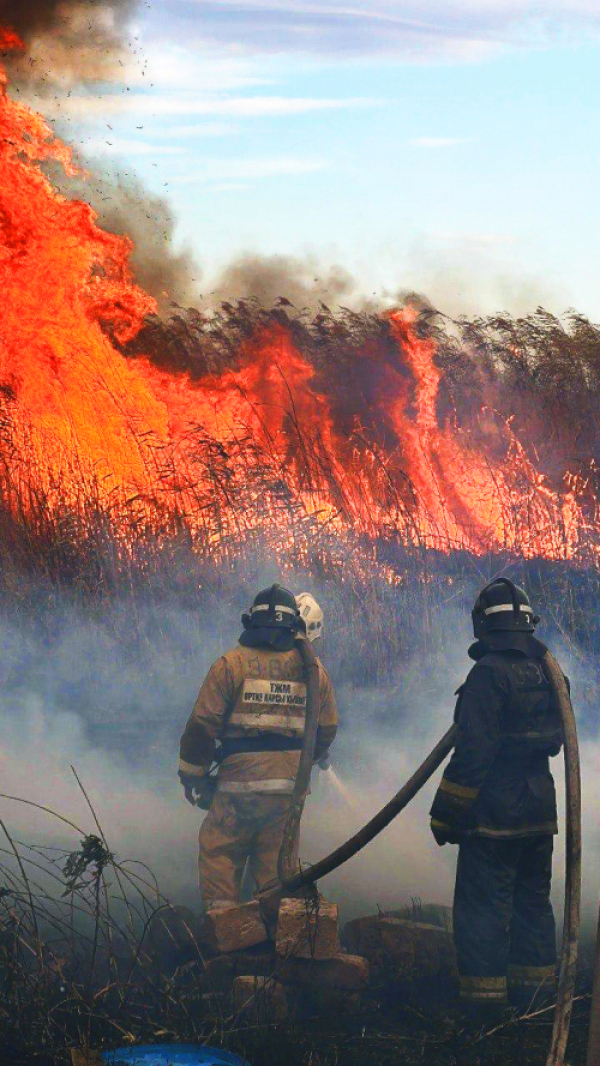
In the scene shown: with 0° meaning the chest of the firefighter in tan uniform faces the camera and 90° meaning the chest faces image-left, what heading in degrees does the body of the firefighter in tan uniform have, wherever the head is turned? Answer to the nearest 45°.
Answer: approximately 180°

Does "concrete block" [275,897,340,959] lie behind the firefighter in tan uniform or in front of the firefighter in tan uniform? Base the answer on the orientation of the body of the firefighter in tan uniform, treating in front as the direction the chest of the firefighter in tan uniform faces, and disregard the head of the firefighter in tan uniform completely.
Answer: behind

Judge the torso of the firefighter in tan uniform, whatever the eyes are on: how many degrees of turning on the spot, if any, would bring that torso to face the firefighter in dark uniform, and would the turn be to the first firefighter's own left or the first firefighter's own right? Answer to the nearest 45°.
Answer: approximately 135° to the first firefighter's own right

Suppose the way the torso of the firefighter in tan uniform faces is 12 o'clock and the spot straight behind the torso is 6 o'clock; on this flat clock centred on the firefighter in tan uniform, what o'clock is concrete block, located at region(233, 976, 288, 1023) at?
The concrete block is roughly at 6 o'clock from the firefighter in tan uniform.

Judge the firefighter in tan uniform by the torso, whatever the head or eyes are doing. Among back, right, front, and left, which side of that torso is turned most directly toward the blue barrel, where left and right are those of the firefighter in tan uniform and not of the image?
back
